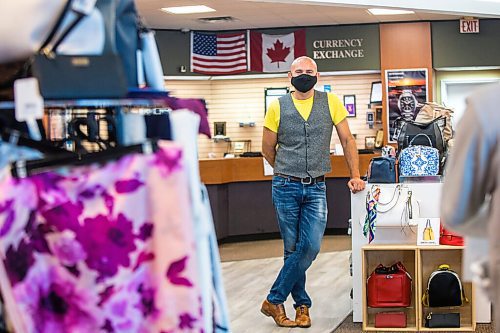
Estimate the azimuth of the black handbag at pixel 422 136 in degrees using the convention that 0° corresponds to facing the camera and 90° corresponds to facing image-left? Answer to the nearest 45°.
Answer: approximately 0°

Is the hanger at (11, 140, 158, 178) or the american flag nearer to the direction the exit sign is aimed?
the hanger

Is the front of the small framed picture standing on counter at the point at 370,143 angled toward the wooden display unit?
yes

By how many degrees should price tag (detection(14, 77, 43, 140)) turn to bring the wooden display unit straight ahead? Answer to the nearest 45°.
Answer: approximately 135° to its left

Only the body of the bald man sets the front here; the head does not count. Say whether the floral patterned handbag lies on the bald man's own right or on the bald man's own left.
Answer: on the bald man's own left

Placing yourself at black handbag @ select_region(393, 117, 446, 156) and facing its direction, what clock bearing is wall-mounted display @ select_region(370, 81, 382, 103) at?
The wall-mounted display is roughly at 6 o'clock from the black handbag.

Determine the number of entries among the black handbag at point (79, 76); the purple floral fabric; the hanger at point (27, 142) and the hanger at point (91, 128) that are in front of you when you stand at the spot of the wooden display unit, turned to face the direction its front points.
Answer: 4

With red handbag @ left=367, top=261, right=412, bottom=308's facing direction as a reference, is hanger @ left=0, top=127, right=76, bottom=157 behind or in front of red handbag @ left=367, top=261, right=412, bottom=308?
in front

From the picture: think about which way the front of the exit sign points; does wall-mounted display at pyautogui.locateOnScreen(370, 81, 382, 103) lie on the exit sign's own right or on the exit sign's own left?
on the exit sign's own right
